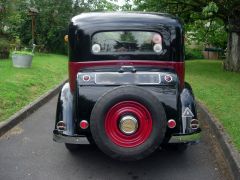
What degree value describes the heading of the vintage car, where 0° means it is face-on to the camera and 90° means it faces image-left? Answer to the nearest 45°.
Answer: approximately 180°

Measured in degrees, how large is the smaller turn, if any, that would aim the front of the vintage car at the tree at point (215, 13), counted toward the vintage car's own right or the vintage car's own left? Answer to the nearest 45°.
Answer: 0° — it already faces it

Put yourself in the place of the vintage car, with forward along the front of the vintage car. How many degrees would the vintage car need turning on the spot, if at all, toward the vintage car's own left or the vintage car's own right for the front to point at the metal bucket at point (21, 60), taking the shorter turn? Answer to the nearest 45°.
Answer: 0° — it already faces it
